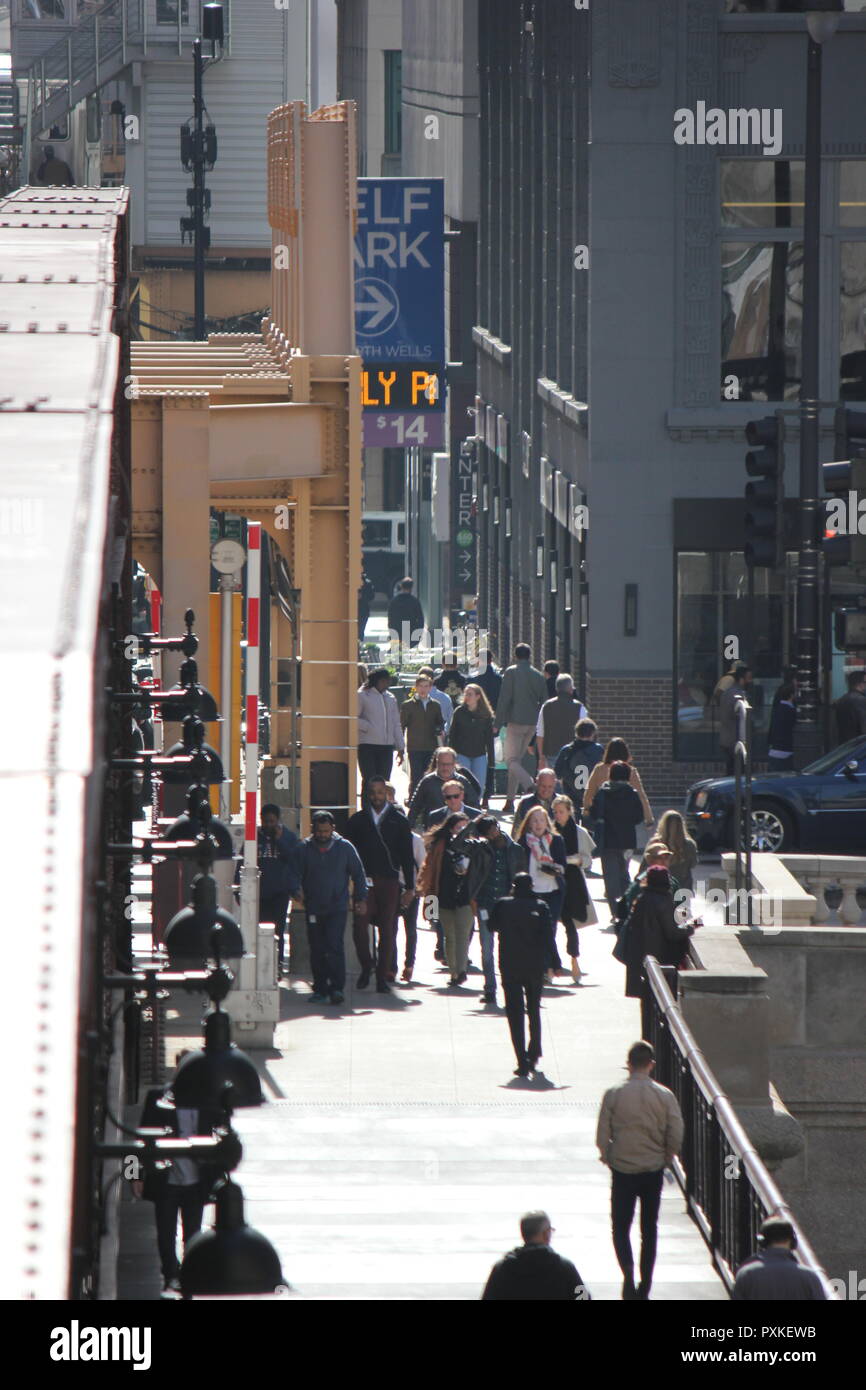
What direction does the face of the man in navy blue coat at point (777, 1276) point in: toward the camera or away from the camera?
away from the camera

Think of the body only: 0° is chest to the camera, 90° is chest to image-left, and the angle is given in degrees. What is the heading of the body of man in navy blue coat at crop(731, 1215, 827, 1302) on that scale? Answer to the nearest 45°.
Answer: approximately 180°

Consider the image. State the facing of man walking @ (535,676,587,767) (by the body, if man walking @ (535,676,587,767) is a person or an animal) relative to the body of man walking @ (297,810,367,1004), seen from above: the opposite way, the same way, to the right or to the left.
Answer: the opposite way

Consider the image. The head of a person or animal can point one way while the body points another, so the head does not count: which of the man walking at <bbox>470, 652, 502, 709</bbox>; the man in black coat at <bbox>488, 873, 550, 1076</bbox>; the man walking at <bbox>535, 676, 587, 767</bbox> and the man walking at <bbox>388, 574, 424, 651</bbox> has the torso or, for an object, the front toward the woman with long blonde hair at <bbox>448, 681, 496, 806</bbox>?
the man in black coat

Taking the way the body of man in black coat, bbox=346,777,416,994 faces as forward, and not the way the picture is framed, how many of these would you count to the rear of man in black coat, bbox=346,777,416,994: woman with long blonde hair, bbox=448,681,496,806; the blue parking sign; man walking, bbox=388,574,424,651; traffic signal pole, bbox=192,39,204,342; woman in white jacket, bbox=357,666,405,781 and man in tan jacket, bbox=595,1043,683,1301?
5

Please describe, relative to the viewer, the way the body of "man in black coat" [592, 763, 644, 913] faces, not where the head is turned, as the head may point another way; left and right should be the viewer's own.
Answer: facing away from the viewer

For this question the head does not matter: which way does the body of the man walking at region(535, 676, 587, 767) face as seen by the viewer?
away from the camera

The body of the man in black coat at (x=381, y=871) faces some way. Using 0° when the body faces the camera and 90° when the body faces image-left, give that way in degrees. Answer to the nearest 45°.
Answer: approximately 0°

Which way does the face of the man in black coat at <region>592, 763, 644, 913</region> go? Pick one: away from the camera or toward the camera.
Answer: away from the camera
